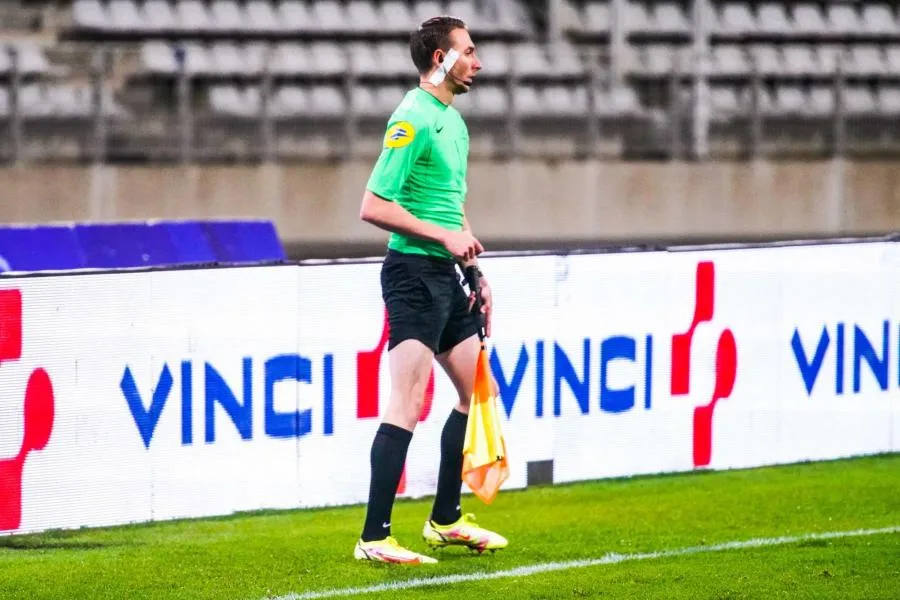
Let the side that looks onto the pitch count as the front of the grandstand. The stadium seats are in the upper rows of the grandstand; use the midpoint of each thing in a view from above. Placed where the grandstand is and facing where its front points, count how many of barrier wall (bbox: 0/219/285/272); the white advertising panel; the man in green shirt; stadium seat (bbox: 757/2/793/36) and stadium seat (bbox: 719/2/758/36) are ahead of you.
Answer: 3

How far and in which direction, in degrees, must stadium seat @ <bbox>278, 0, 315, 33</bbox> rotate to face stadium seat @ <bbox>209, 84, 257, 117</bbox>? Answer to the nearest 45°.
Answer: approximately 45° to its right

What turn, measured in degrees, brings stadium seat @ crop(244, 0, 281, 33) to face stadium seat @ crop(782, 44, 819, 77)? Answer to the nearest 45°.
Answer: approximately 45° to its left

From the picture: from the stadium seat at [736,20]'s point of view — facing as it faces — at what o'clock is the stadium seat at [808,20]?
the stadium seat at [808,20] is roughly at 10 o'clock from the stadium seat at [736,20].

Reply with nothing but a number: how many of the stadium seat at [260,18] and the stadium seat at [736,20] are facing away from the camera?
0

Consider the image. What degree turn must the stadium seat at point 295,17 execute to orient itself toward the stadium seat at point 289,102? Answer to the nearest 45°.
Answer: approximately 45° to its right

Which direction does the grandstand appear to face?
toward the camera

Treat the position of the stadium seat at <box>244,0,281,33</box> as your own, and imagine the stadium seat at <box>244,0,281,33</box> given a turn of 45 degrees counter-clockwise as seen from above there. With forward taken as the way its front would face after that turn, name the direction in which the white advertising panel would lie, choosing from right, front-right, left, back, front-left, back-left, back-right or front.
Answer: right

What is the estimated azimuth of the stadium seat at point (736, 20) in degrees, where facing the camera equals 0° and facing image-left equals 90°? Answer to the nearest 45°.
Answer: approximately 315°

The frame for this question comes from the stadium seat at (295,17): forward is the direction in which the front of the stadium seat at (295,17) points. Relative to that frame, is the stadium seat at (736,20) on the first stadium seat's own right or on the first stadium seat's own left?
on the first stadium seat's own left

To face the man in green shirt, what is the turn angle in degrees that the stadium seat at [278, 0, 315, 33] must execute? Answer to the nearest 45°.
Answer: approximately 45° to its right

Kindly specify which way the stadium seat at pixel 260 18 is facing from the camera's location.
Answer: facing the viewer and to the right of the viewer

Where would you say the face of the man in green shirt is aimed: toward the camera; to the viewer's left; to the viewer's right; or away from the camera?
to the viewer's right

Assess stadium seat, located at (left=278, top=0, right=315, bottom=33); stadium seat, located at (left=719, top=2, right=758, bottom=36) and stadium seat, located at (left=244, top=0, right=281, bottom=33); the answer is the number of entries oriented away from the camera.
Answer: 0

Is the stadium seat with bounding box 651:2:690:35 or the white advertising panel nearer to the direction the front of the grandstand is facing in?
the white advertising panel

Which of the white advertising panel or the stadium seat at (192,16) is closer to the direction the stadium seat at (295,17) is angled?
the white advertising panel

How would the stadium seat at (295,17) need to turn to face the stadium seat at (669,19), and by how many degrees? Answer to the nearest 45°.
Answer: approximately 45° to its left
